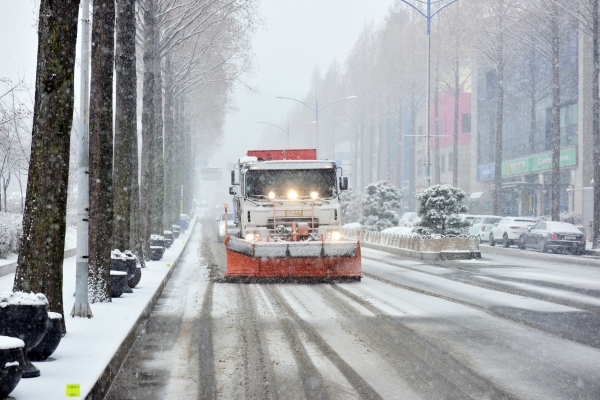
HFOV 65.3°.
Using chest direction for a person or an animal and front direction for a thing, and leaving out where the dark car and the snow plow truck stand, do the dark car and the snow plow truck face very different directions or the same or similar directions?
very different directions

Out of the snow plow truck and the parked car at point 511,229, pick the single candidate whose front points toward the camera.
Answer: the snow plow truck

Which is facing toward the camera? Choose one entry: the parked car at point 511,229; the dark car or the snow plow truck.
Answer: the snow plow truck

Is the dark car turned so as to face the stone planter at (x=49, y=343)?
no

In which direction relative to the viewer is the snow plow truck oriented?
toward the camera

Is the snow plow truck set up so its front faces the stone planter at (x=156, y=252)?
no

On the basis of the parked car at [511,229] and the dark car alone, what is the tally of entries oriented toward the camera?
0

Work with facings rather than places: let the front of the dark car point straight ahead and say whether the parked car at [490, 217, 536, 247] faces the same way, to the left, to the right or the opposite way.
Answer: the same way
